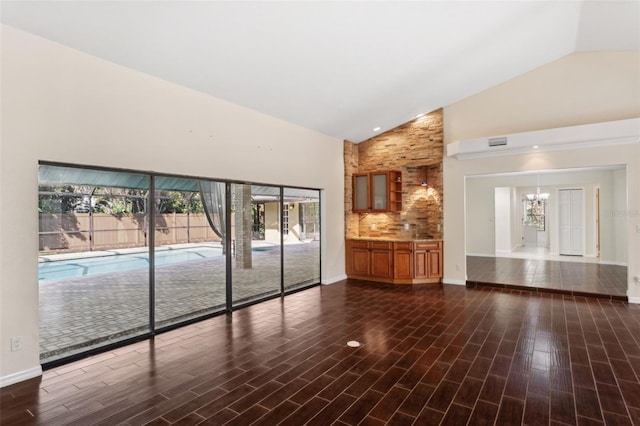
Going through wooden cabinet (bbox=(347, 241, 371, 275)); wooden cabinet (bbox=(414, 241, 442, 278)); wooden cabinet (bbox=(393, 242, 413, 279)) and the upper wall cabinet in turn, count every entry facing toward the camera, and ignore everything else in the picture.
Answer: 4

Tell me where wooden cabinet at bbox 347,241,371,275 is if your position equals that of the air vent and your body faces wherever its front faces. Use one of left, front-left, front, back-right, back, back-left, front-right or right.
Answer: right

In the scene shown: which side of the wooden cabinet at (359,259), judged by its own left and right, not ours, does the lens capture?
front

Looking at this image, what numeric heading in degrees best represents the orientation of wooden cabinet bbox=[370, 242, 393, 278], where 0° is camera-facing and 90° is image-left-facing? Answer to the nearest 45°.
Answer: approximately 0°

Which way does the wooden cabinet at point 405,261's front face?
toward the camera

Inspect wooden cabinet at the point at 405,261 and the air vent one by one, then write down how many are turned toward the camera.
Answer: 2

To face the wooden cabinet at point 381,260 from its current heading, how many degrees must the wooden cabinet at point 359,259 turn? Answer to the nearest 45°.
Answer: approximately 45° to its left

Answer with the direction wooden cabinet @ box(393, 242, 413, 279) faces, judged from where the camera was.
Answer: facing the viewer

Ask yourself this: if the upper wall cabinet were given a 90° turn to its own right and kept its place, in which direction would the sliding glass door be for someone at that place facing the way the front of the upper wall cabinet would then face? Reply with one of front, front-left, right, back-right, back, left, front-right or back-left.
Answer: front-left

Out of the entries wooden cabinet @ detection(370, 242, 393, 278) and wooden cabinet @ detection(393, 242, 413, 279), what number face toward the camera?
2

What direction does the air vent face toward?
toward the camera

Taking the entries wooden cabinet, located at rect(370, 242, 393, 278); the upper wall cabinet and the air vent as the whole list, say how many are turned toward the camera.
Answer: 3

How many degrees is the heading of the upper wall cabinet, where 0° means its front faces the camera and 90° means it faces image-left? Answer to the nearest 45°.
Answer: approximately 0°
